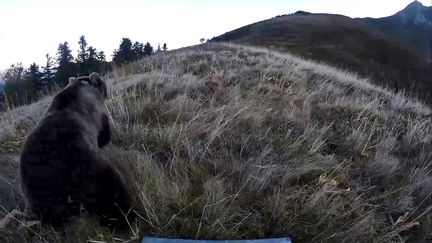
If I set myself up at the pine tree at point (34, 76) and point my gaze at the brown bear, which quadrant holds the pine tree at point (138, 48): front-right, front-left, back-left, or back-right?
back-left

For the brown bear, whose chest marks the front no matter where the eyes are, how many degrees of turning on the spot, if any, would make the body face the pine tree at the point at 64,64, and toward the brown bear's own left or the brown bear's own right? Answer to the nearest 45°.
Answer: approximately 45° to the brown bear's own left

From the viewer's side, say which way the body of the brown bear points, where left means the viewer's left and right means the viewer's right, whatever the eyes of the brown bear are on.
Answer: facing away from the viewer and to the right of the viewer

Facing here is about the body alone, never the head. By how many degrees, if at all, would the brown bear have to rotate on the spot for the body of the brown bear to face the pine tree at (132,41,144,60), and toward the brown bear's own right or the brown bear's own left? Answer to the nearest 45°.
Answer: approximately 45° to the brown bear's own left
